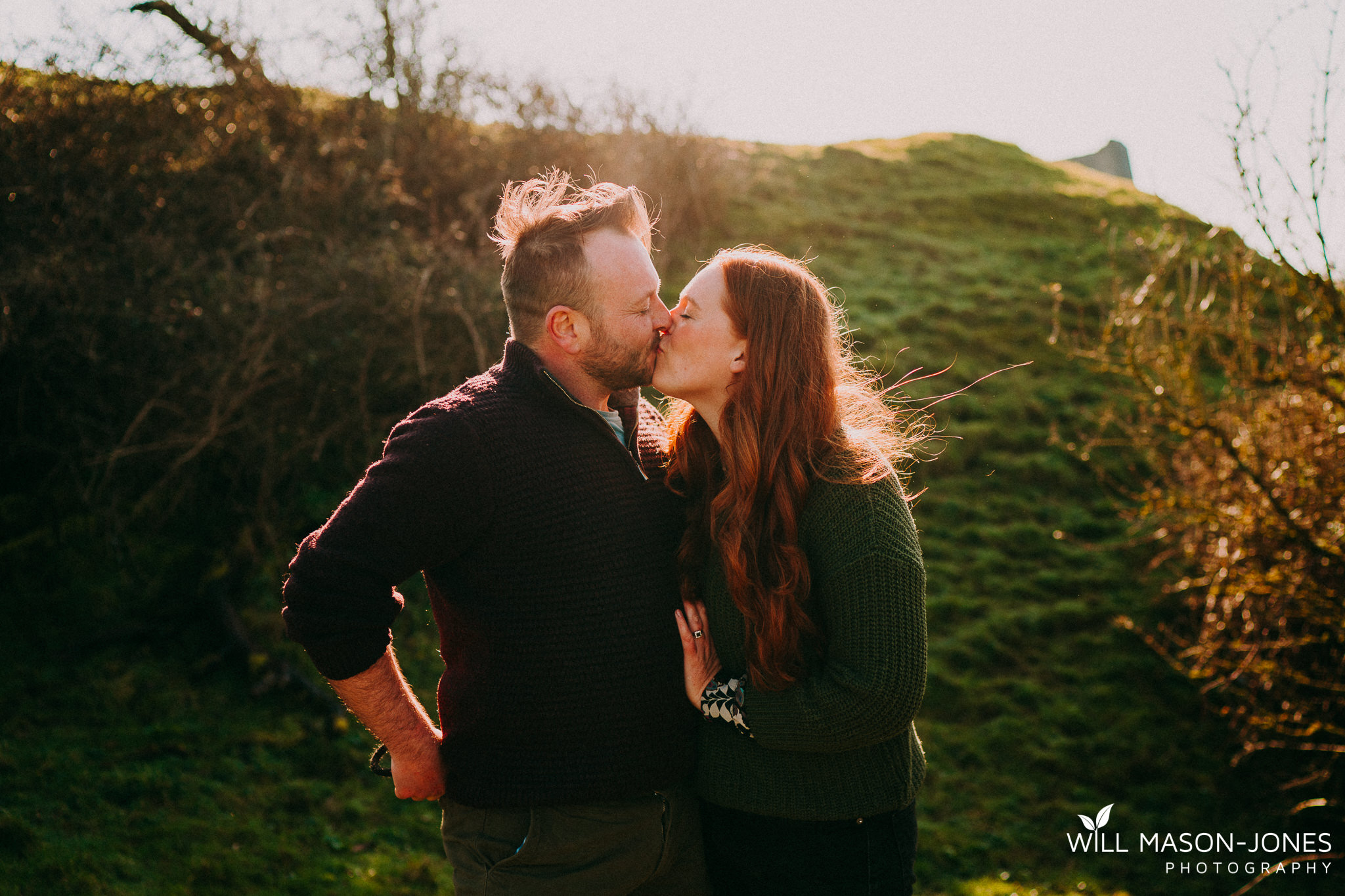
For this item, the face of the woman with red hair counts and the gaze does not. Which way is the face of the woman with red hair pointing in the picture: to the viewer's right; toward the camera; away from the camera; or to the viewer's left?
to the viewer's left

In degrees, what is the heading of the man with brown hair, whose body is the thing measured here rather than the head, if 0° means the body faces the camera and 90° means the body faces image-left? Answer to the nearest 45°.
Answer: approximately 315°

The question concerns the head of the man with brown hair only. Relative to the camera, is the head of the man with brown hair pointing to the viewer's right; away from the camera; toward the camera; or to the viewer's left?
to the viewer's right
